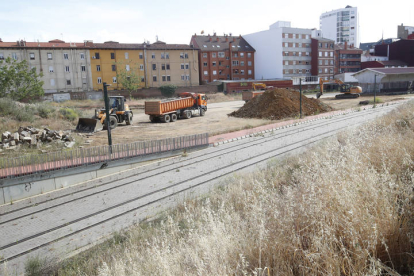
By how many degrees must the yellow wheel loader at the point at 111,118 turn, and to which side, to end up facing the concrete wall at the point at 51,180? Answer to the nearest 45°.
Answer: approximately 45° to its left

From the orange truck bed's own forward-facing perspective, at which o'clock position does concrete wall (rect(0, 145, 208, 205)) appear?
The concrete wall is roughly at 5 o'clock from the orange truck bed.

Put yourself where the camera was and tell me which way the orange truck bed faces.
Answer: facing away from the viewer and to the right of the viewer

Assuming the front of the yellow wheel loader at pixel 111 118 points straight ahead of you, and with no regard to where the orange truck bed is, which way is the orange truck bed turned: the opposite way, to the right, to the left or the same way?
the opposite way

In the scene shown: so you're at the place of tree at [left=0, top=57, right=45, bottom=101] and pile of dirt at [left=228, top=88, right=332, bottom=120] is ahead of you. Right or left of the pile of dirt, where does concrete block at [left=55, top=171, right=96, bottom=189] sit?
right

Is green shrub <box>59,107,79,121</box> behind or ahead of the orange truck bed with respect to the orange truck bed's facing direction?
behind

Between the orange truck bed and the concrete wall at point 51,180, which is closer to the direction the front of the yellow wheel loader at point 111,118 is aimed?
the concrete wall

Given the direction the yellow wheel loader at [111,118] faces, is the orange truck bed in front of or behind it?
behind

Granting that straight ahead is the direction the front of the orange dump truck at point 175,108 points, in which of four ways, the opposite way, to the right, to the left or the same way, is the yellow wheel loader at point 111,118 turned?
the opposite way

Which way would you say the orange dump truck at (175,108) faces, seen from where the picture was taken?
facing away from the viewer and to the right of the viewer

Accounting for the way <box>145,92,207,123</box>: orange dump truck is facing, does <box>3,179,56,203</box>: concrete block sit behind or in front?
behind

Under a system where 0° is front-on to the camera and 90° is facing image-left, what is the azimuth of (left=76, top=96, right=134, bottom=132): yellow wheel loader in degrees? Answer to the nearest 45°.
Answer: approximately 45°

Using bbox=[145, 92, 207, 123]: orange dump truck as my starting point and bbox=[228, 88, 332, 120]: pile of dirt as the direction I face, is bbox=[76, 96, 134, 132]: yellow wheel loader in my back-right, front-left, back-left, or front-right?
back-right
